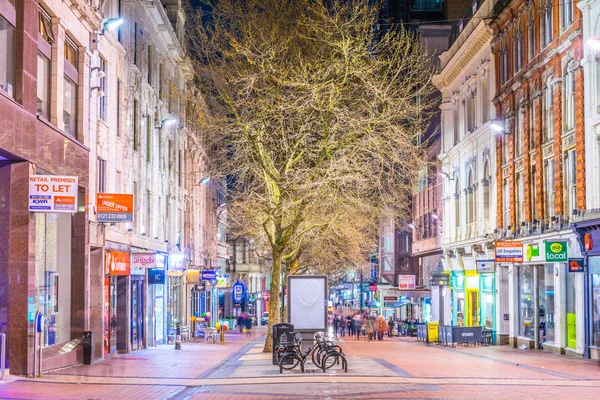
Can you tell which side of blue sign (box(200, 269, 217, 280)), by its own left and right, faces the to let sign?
front

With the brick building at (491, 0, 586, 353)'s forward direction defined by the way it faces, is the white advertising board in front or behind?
in front

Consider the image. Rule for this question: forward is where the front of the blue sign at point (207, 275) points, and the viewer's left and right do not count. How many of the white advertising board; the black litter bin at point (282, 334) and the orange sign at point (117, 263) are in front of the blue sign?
3

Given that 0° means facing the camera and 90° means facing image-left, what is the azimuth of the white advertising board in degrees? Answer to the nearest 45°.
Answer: approximately 0°

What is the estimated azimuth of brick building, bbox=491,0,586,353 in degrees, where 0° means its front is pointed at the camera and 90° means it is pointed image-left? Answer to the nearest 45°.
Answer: approximately 45°
